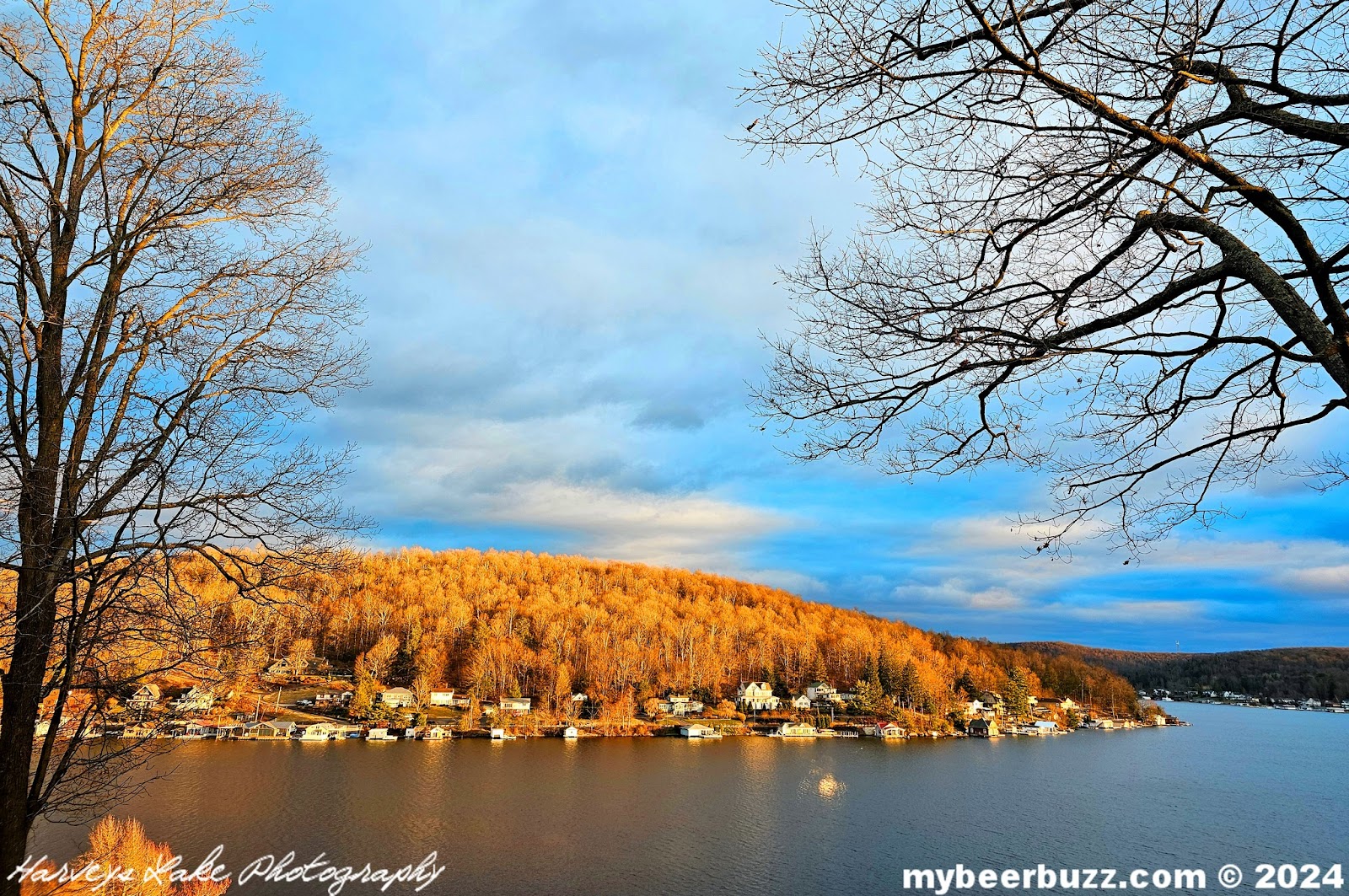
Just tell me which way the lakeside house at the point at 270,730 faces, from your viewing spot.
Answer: facing the viewer
